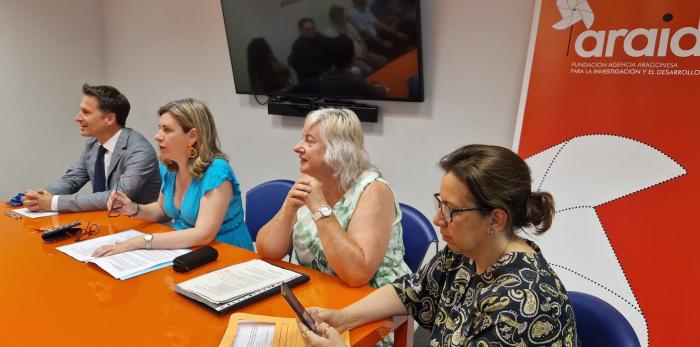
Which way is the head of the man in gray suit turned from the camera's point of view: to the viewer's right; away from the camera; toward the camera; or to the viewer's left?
to the viewer's left

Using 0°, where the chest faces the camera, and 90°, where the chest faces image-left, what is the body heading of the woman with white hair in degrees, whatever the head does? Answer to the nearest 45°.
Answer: approximately 45°

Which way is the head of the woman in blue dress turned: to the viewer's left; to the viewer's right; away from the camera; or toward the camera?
to the viewer's left

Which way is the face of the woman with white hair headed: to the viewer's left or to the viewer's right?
to the viewer's left

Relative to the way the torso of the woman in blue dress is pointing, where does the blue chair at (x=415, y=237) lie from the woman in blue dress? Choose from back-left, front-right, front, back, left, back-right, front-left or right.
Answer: left

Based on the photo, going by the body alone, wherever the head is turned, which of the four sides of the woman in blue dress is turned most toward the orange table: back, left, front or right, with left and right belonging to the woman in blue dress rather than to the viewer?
front

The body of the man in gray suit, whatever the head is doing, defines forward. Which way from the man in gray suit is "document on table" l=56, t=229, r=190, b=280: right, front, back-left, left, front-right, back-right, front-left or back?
front-left

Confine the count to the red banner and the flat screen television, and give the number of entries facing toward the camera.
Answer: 2

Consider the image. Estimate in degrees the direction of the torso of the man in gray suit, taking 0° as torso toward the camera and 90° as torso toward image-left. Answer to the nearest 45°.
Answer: approximately 45°

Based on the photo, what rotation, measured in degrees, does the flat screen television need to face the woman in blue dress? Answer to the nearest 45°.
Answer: approximately 45° to its right

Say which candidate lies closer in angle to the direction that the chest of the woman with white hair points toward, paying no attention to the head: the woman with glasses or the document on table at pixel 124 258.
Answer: the document on table
